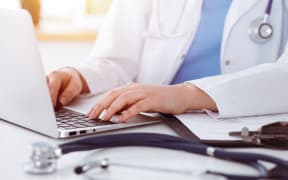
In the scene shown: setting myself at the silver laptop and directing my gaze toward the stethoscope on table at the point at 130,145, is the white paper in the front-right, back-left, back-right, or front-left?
front-left

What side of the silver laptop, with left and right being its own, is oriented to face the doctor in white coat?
front

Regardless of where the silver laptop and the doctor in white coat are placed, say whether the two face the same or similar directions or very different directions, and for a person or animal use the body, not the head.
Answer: very different directions

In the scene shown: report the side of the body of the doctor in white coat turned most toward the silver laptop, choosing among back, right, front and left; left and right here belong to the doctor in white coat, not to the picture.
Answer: front

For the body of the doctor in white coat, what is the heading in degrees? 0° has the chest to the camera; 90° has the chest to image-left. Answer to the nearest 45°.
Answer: approximately 45°

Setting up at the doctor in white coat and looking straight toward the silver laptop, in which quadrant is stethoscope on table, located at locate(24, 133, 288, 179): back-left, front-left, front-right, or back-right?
front-left

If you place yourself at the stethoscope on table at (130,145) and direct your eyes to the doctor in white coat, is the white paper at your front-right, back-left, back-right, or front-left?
front-right

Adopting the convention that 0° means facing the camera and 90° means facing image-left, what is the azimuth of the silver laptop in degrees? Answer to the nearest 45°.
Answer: approximately 225°
